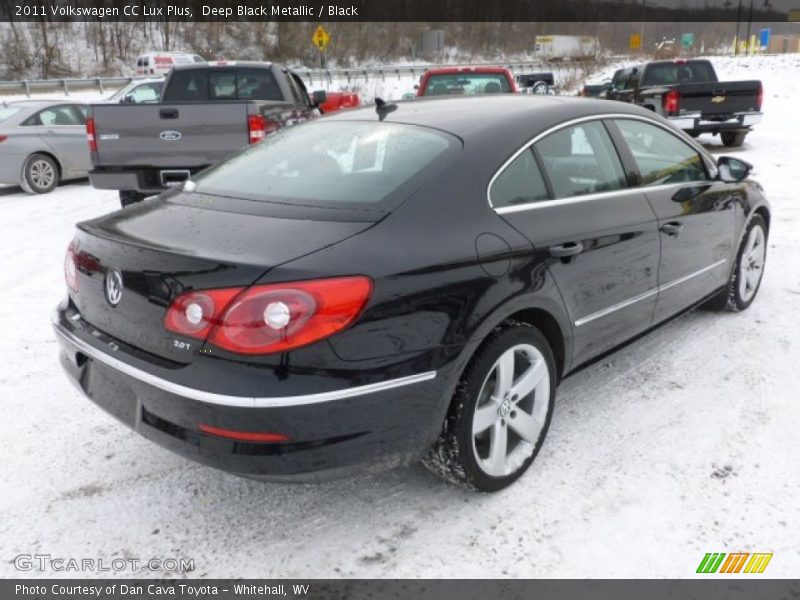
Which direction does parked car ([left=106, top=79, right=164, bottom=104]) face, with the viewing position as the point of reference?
facing the viewer and to the left of the viewer

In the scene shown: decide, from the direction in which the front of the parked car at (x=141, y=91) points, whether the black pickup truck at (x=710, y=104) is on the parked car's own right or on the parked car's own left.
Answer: on the parked car's own left

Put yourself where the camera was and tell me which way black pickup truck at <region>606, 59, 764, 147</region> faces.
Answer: facing away from the viewer and to the left of the viewer

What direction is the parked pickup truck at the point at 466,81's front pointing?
away from the camera

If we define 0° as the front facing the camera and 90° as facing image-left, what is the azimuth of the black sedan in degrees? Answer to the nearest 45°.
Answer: approximately 225°

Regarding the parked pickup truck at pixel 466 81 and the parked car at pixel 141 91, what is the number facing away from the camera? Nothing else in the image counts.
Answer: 1

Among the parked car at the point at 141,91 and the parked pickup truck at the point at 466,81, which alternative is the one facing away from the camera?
the parked pickup truck at the point at 466,81

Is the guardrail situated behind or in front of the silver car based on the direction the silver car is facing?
in front

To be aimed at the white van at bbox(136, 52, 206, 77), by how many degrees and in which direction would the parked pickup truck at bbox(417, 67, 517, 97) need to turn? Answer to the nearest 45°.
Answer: approximately 45° to its left

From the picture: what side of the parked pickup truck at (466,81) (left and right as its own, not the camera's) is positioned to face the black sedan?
back
